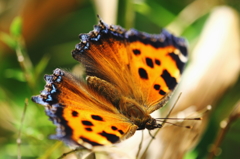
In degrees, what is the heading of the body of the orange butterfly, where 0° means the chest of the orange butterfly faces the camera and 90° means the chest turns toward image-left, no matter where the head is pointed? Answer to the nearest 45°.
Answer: approximately 315°
